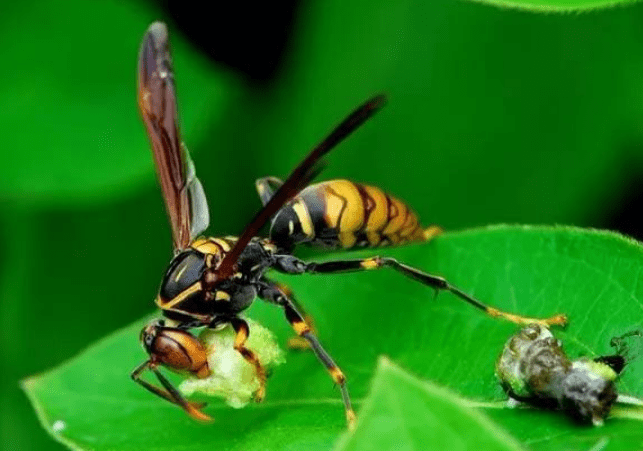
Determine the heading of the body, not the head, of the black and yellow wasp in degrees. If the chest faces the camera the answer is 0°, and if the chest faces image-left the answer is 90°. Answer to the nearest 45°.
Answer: approximately 45°

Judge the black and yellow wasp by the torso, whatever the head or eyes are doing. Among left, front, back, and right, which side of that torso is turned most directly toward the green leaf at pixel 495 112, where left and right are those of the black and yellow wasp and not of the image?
back

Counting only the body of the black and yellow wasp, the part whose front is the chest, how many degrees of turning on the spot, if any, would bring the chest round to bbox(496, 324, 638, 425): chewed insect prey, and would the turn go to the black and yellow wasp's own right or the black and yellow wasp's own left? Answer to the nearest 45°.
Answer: approximately 90° to the black and yellow wasp's own left
